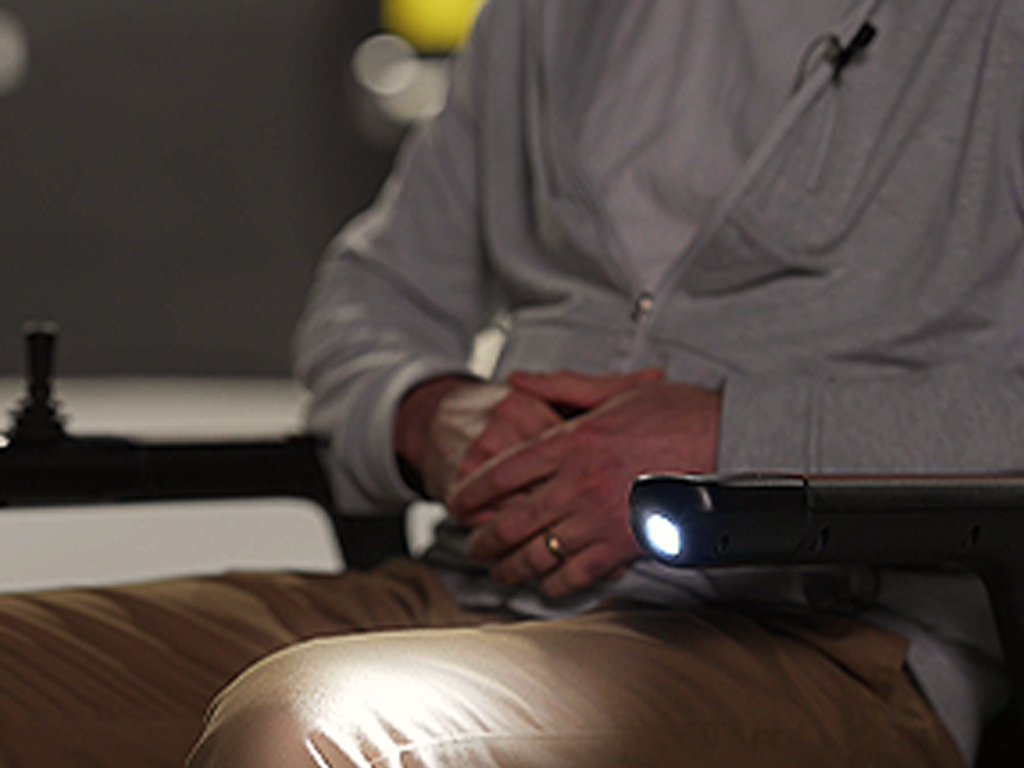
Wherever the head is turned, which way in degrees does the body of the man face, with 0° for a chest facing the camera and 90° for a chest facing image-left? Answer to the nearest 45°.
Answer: approximately 45°

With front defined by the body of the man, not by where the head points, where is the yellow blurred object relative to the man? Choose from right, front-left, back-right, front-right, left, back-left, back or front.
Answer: back-right
